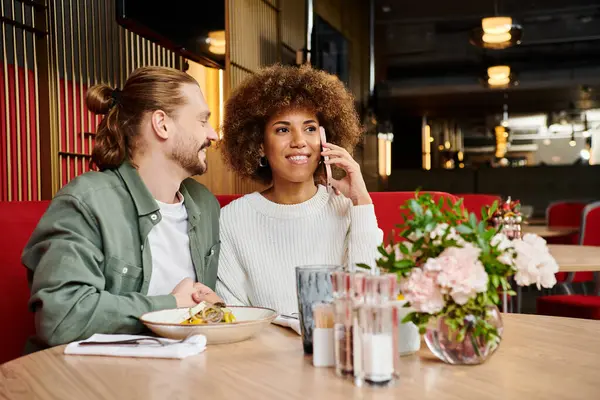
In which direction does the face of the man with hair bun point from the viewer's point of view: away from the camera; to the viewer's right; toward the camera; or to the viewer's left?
to the viewer's right

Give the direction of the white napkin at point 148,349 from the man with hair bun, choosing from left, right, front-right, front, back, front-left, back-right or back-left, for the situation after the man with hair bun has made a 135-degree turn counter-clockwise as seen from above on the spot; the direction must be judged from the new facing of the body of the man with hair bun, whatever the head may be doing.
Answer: back

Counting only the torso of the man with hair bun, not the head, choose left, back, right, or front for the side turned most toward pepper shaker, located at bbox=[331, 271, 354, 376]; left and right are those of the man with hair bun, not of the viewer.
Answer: front

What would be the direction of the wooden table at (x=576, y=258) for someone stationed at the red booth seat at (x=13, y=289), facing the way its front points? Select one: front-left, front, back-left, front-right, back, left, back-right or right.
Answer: front-left

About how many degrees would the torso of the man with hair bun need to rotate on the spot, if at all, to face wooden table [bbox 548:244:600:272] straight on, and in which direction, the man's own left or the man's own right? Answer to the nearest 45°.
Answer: approximately 45° to the man's own left

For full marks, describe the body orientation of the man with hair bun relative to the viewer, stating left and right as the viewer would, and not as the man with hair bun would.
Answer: facing the viewer and to the right of the viewer

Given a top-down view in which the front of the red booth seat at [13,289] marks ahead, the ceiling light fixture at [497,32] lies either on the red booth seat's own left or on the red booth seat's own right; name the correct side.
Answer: on the red booth seat's own left

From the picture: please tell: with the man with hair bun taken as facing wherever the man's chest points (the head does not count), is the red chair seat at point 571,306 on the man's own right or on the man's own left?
on the man's own left

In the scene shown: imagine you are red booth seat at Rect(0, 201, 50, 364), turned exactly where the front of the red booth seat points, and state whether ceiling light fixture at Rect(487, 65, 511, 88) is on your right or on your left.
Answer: on your left

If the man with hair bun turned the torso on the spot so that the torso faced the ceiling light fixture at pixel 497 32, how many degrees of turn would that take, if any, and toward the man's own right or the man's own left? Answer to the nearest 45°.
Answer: approximately 90° to the man's own left

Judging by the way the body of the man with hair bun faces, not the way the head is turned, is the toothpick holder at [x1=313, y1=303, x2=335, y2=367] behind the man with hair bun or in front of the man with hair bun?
in front
